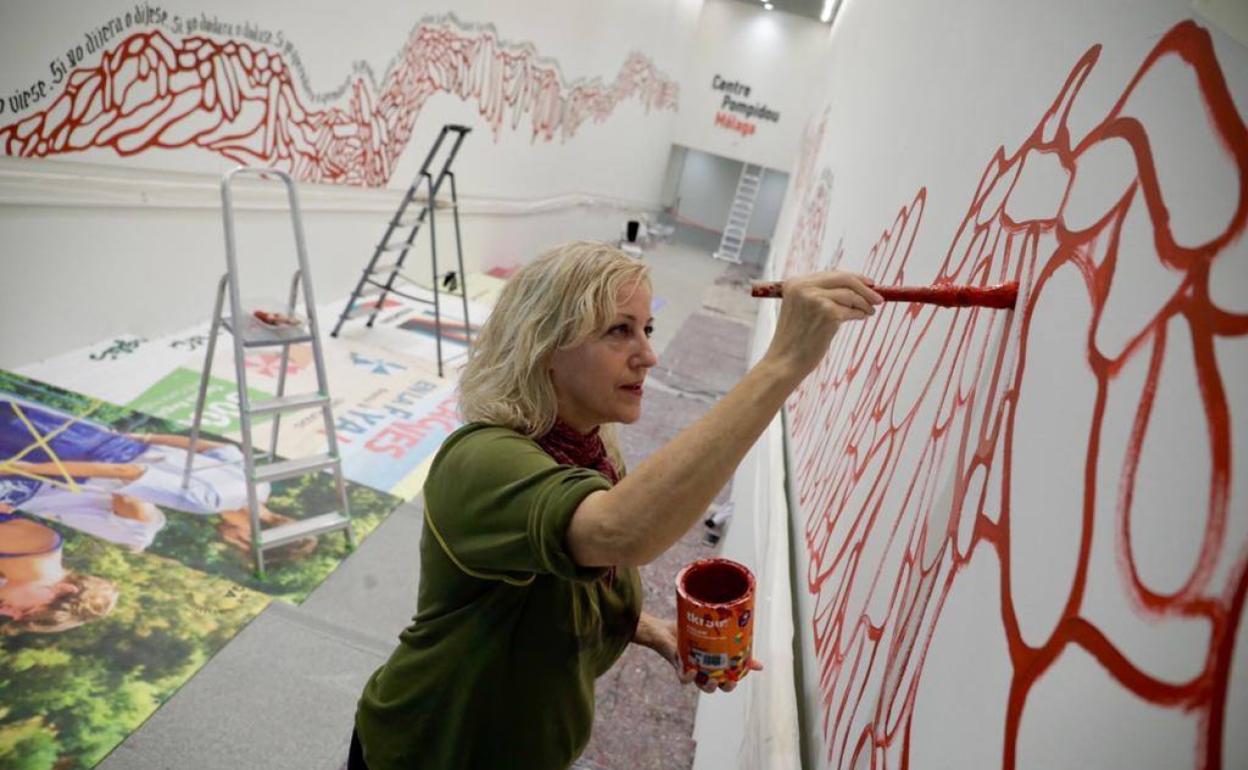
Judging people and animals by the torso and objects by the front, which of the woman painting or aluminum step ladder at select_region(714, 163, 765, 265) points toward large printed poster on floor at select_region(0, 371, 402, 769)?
the aluminum step ladder

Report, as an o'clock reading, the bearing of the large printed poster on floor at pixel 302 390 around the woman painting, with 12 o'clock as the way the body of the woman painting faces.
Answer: The large printed poster on floor is roughly at 8 o'clock from the woman painting.

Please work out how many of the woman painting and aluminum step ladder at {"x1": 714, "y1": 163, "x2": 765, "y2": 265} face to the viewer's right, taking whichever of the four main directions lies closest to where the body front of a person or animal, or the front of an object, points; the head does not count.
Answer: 1

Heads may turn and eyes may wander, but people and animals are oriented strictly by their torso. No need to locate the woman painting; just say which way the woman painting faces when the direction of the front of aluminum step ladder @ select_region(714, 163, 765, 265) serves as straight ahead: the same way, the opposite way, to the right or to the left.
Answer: to the left

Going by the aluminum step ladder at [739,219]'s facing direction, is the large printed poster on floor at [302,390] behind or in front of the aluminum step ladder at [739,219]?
in front

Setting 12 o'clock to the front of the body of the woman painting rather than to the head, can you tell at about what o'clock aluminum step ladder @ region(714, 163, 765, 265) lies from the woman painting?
The aluminum step ladder is roughly at 9 o'clock from the woman painting.

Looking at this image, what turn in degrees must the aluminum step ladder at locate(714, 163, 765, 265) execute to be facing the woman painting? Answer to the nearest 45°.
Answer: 0° — it already faces them

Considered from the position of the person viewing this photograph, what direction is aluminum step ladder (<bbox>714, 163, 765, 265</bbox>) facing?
facing the viewer

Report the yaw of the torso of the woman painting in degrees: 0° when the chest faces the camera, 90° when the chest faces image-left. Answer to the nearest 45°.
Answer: approximately 270°

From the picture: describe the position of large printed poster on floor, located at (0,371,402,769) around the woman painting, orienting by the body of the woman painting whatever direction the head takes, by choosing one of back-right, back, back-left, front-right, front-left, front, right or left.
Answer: back-left

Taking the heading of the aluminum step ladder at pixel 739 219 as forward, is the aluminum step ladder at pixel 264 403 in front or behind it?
in front

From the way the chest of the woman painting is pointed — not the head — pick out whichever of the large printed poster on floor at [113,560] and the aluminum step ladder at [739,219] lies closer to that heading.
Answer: the aluminum step ladder

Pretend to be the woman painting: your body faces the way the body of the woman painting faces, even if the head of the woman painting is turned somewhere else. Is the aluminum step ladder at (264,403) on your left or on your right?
on your left
